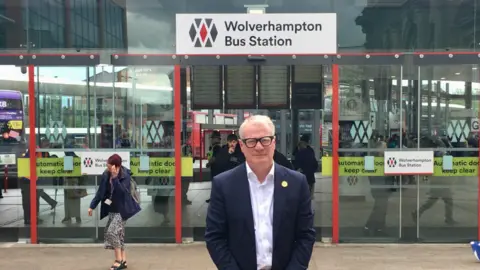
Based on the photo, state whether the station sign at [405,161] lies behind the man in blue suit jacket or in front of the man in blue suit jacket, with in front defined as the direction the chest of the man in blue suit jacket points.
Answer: behind

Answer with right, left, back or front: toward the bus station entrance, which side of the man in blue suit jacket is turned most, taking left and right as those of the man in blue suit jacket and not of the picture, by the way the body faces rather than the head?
back

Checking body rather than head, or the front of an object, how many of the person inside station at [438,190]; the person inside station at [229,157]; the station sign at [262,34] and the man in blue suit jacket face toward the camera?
3

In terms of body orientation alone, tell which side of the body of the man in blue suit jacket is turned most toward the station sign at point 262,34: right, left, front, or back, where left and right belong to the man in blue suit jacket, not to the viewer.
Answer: back

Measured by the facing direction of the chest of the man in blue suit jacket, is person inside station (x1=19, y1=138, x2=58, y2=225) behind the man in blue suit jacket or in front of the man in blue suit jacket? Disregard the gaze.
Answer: behind

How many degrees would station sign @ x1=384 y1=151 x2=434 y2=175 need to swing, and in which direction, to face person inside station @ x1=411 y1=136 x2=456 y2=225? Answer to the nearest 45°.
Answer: approximately 135° to its left

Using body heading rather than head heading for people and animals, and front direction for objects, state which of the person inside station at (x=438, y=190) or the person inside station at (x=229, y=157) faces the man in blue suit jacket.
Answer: the person inside station at (x=229, y=157)

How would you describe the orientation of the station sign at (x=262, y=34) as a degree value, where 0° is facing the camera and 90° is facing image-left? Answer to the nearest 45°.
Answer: approximately 0°

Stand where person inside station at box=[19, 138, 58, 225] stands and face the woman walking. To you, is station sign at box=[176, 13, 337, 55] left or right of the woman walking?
left

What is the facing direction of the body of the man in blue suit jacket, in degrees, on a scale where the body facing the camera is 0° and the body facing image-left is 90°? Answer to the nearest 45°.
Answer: approximately 0°
